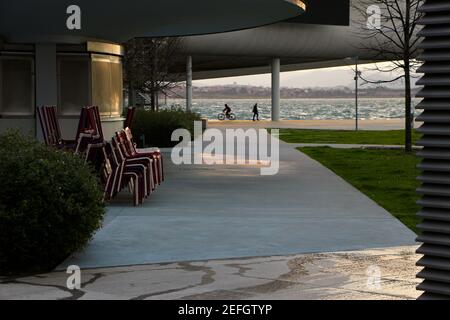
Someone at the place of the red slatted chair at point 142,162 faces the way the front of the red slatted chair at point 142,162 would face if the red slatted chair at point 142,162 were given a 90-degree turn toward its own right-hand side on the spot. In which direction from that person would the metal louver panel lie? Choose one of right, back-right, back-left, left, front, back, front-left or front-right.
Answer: front

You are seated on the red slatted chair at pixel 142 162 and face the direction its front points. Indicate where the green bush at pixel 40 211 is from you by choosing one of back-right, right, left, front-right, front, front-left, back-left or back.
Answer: right

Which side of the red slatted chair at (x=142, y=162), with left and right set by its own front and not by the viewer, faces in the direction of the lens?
right

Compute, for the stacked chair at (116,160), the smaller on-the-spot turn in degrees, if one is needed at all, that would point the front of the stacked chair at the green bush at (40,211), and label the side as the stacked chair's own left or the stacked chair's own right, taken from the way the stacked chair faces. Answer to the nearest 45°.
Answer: approximately 90° to the stacked chair's own right

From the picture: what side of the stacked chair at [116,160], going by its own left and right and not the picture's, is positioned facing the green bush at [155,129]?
left

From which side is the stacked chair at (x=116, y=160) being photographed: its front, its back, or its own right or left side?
right

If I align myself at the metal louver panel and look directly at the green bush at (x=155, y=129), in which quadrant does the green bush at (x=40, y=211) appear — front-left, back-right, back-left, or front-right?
front-left

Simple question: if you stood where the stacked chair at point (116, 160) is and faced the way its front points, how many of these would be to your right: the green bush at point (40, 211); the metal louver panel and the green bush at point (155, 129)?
2

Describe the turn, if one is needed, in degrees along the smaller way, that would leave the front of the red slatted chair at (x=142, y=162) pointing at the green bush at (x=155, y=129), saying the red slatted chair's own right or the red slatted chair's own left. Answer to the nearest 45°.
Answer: approximately 90° to the red slatted chair's own left
